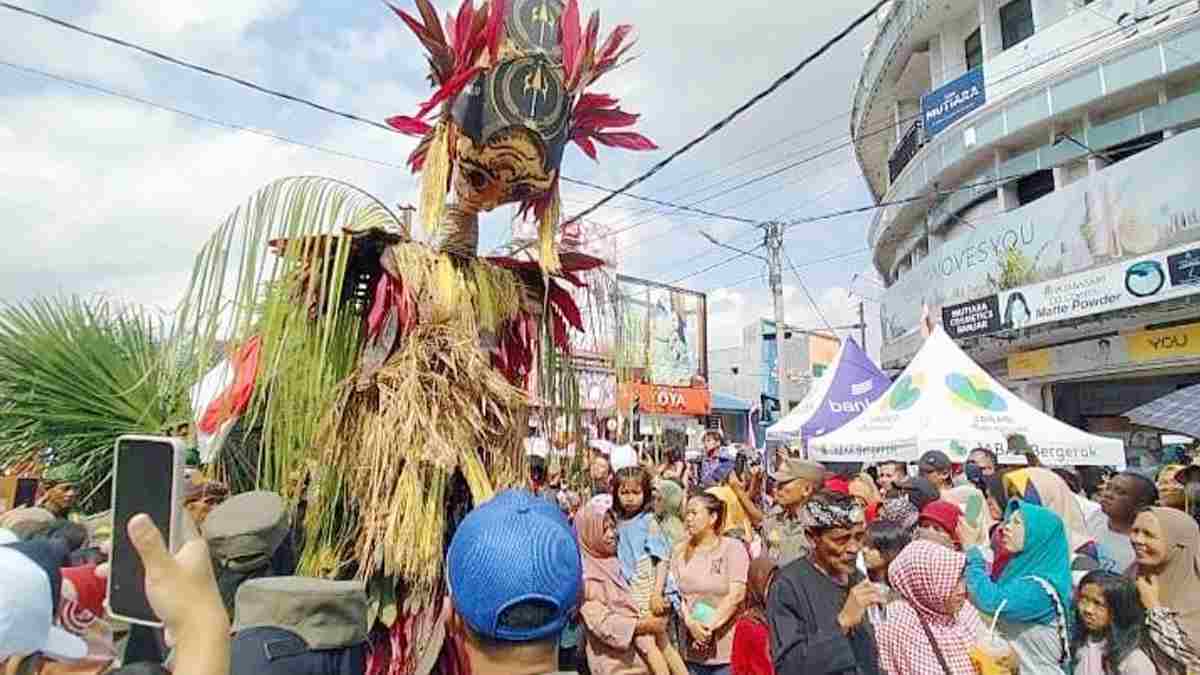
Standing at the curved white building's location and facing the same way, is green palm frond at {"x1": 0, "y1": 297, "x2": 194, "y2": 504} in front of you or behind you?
in front

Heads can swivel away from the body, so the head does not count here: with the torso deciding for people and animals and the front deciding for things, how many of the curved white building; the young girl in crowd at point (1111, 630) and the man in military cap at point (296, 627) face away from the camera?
1

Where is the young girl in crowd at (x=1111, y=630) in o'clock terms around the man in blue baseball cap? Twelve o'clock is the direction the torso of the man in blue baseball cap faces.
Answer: The young girl in crowd is roughly at 2 o'clock from the man in blue baseball cap.

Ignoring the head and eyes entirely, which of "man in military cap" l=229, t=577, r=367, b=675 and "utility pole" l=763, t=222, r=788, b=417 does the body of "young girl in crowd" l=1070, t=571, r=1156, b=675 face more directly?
the man in military cap

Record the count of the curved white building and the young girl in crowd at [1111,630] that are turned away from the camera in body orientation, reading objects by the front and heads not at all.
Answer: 0

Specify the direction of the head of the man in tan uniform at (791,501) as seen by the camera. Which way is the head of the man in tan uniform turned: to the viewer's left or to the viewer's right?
to the viewer's left

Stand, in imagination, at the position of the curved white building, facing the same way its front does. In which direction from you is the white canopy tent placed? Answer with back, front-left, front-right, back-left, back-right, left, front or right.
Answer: front-left

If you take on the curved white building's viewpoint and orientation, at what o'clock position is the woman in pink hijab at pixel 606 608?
The woman in pink hijab is roughly at 11 o'clock from the curved white building.

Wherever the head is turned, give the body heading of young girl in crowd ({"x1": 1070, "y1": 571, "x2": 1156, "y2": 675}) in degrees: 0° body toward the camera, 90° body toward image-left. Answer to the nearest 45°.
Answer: approximately 45°

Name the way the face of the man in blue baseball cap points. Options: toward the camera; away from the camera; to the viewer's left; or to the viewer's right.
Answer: away from the camera

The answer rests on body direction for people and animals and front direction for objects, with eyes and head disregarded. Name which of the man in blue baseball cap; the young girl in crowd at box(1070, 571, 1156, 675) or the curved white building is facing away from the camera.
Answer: the man in blue baseball cap

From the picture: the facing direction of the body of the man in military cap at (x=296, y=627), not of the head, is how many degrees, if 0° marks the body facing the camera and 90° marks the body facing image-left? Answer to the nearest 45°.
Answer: approximately 180°

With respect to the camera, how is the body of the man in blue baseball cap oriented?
away from the camera

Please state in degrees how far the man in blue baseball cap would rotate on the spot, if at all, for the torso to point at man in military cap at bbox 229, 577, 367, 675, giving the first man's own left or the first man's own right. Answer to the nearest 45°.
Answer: approximately 45° to the first man's own left
